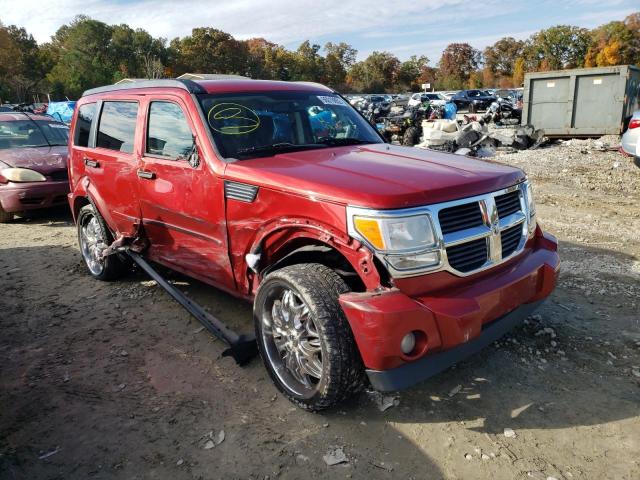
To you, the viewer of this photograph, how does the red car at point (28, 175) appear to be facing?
facing the viewer and to the right of the viewer

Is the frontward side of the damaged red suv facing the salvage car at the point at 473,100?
no

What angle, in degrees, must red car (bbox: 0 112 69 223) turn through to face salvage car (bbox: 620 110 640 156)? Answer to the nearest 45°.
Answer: approximately 45° to its left

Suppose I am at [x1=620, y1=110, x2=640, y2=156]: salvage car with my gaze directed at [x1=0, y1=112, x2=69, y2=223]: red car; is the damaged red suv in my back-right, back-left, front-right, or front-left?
front-left

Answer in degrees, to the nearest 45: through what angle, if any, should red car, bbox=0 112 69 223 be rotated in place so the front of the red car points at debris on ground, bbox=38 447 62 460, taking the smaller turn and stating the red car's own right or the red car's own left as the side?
approximately 45° to the red car's own right

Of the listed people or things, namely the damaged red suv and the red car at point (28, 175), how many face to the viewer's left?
0

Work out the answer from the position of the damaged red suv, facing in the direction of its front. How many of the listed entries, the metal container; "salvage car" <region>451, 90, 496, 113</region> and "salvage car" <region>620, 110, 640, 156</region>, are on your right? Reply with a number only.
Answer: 0

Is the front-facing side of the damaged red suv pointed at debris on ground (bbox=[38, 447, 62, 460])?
no

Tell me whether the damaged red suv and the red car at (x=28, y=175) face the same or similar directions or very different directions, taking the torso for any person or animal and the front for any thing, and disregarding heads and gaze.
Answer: same or similar directions

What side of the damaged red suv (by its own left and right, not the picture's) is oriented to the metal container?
left

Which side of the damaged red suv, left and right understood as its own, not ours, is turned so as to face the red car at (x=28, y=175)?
back

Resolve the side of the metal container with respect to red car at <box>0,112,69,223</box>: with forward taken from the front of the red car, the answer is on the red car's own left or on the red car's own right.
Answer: on the red car's own left
